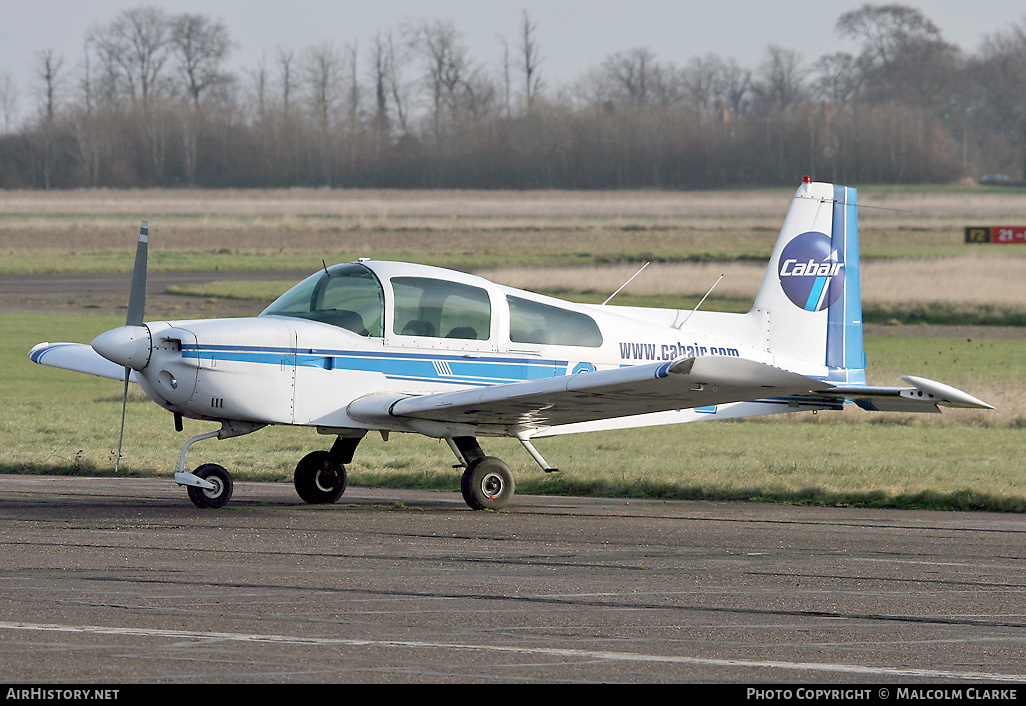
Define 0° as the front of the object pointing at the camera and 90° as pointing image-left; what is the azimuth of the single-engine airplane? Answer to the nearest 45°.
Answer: approximately 45°
